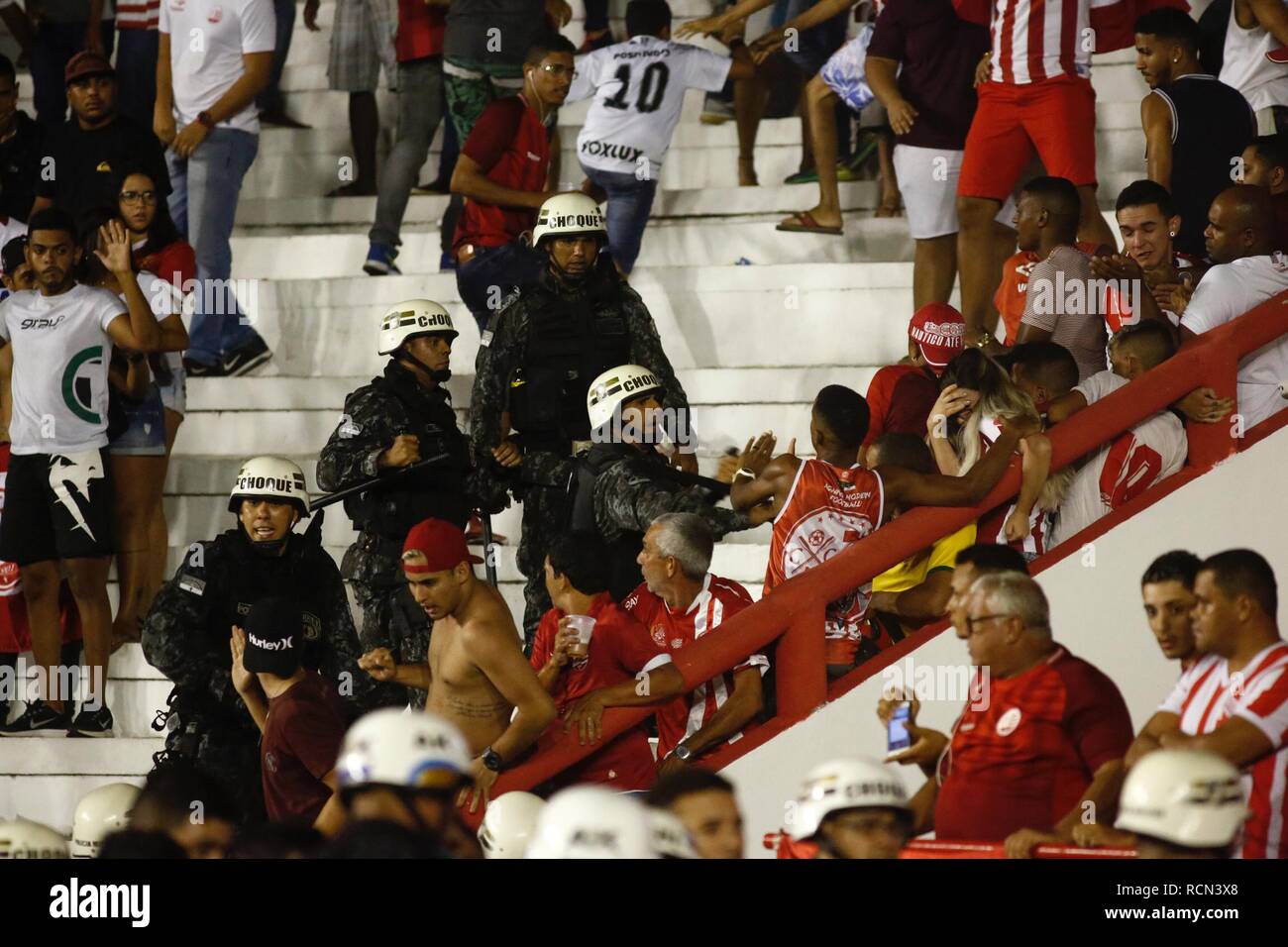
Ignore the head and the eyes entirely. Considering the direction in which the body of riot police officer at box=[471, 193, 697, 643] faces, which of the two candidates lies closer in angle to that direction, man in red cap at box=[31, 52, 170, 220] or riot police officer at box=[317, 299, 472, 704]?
the riot police officer

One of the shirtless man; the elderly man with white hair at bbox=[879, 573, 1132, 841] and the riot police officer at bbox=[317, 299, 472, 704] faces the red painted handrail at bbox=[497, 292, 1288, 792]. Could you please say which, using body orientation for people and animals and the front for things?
the riot police officer

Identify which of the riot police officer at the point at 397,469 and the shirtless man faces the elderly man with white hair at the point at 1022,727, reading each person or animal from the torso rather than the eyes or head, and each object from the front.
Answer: the riot police officer

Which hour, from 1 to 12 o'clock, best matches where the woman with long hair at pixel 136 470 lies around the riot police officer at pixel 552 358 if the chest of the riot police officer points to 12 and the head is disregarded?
The woman with long hair is roughly at 4 o'clock from the riot police officer.

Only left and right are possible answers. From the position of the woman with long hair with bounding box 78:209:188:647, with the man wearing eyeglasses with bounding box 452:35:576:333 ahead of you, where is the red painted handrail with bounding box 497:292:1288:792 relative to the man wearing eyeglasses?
right

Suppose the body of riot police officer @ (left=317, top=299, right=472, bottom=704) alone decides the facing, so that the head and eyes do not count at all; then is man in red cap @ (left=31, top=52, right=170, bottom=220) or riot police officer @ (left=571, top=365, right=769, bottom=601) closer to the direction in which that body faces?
the riot police officer

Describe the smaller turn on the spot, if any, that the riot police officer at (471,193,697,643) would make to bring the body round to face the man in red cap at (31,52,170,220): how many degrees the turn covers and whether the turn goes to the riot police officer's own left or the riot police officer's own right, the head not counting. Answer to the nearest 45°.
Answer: approximately 135° to the riot police officer's own right

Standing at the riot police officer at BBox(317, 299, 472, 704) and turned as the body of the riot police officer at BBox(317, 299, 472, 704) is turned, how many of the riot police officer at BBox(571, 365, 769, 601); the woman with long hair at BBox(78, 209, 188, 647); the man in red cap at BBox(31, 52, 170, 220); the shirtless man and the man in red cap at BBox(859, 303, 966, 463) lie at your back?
2

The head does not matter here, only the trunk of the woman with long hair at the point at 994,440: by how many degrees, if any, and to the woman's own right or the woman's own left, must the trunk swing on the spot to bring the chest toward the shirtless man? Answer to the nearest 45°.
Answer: approximately 45° to the woman's own right

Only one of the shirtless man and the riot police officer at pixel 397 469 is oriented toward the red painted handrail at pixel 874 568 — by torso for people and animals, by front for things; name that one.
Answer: the riot police officer

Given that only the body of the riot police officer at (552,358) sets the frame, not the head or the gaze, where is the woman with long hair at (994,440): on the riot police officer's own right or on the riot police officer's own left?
on the riot police officer's own left

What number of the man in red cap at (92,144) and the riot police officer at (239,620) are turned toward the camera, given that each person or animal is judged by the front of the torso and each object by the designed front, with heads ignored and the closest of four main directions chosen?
2

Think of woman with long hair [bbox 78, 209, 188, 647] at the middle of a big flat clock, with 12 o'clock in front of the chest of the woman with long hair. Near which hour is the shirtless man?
The shirtless man is roughly at 11 o'clock from the woman with long hair.

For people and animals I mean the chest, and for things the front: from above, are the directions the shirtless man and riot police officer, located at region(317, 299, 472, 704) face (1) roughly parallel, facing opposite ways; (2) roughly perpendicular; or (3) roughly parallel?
roughly perpendicular
